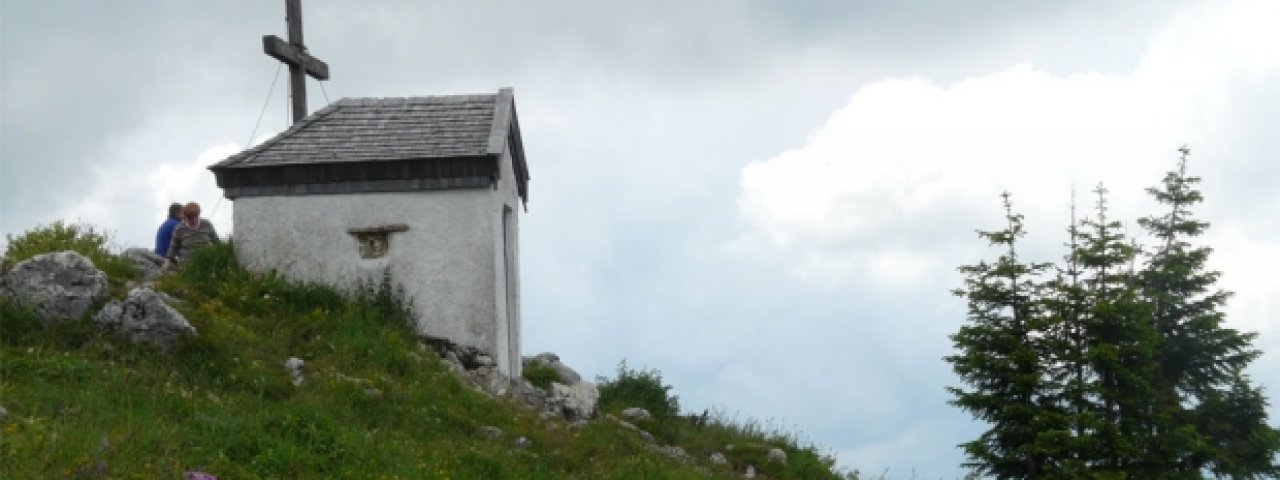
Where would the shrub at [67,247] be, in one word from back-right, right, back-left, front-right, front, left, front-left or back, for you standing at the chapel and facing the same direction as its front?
back

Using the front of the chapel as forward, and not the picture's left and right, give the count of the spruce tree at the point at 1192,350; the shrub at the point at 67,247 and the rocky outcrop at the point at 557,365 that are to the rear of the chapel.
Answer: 1

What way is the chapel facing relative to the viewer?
to the viewer's right

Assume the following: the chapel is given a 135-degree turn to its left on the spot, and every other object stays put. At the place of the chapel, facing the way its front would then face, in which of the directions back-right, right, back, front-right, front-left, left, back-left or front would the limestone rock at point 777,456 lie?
back-right

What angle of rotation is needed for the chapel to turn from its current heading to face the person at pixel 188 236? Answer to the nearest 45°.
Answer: approximately 135° to its left

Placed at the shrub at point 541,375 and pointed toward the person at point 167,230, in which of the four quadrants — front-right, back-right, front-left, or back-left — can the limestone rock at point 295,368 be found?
front-left

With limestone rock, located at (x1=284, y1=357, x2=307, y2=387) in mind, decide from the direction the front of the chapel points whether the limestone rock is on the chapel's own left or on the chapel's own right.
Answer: on the chapel's own right

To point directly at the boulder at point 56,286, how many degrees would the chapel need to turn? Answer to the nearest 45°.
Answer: approximately 135° to its right

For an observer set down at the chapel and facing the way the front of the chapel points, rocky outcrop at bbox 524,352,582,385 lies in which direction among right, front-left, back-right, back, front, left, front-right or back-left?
front-left

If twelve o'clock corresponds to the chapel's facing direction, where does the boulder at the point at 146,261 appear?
The boulder is roughly at 7 o'clock from the chapel.

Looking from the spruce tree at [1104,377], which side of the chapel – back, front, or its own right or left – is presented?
front
